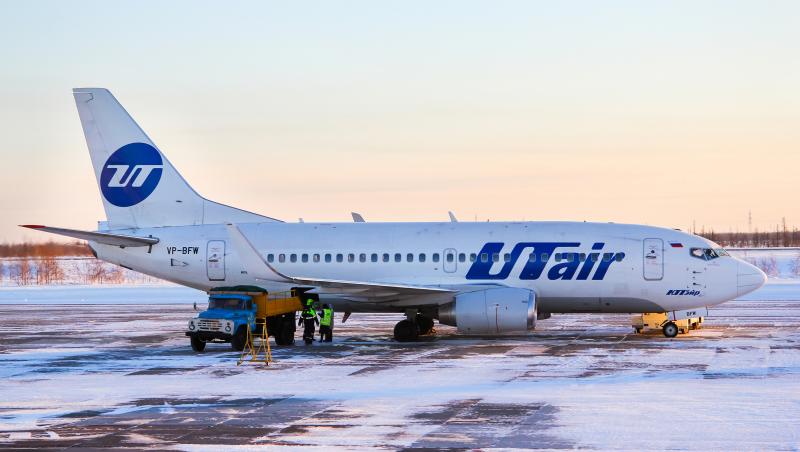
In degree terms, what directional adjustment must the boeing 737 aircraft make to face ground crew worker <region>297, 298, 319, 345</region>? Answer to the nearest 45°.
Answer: approximately 135° to its right

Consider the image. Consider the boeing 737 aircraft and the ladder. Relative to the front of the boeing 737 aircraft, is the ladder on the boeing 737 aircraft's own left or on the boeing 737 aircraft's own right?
on the boeing 737 aircraft's own right

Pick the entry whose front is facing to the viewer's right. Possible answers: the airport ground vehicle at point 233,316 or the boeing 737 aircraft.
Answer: the boeing 737 aircraft

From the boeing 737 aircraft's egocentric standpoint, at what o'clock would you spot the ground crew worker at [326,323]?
The ground crew worker is roughly at 5 o'clock from the boeing 737 aircraft.

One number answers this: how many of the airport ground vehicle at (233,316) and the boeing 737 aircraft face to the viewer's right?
1

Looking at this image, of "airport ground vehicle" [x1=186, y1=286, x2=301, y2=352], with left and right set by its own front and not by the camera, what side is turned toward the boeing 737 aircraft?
back

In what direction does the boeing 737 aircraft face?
to the viewer's right

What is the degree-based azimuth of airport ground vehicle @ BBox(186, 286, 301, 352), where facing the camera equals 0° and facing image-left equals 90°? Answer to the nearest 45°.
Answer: approximately 45°

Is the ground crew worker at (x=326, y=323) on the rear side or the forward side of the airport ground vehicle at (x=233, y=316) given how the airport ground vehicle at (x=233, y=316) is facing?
on the rear side
